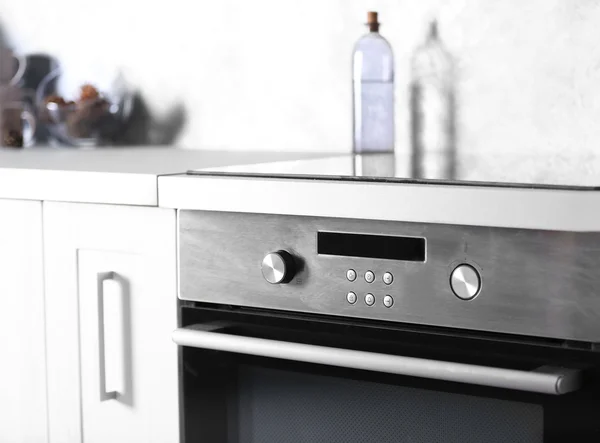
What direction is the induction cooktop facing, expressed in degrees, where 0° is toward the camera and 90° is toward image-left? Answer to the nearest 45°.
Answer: approximately 45°

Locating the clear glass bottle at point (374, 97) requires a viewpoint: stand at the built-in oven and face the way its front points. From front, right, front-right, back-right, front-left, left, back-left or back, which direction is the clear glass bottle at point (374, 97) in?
back-right
